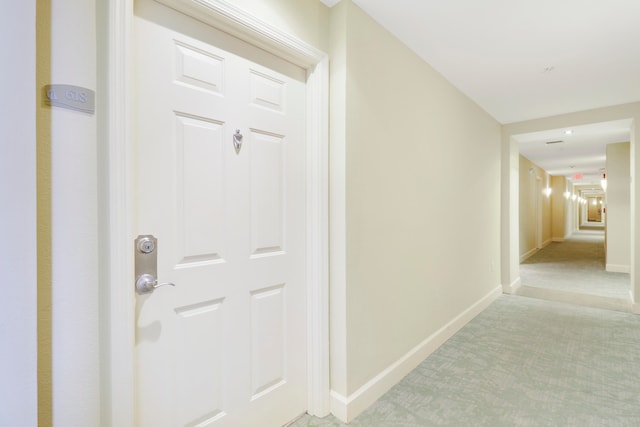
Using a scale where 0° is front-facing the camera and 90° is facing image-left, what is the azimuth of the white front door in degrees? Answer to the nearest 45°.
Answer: approximately 315°
